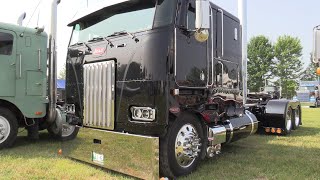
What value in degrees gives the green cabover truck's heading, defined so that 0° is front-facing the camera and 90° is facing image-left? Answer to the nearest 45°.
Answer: approximately 45°

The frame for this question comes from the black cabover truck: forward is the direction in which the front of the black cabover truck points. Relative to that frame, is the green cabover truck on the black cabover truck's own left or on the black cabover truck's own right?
on the black cabover truck's own right

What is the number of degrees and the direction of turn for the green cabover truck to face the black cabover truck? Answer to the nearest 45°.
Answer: approximately 90° to its left

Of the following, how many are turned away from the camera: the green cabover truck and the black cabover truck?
0

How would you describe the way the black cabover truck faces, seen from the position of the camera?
facing the viewer and to the left of the viewer
